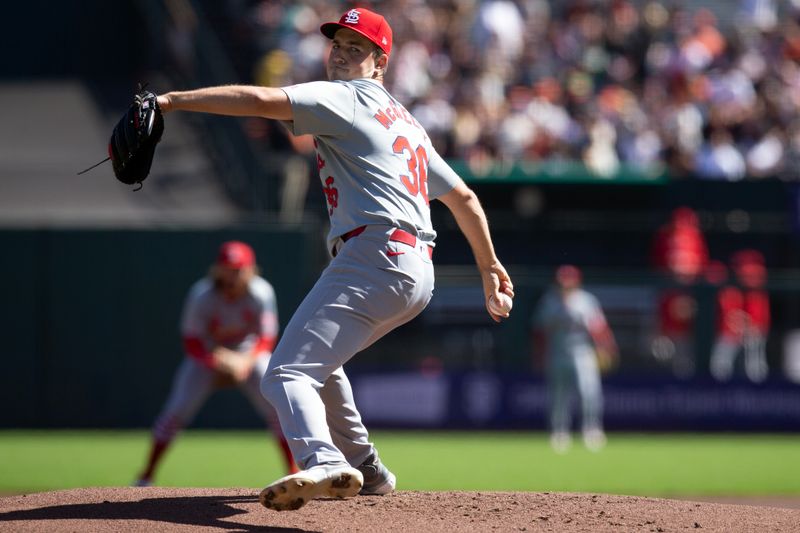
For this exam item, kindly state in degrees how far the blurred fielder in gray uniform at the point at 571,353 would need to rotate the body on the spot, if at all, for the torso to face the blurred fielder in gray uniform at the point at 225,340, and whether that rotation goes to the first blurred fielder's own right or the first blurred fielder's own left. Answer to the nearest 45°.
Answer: approximately 45° to the first blurred fielder's own right

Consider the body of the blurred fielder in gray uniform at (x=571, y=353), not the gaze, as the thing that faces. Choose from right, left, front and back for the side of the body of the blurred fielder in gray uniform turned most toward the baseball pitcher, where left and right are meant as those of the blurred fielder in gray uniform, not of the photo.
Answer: front

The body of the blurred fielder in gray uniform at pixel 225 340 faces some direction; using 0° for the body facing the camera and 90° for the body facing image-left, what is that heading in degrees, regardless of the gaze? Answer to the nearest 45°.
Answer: approximately 0°

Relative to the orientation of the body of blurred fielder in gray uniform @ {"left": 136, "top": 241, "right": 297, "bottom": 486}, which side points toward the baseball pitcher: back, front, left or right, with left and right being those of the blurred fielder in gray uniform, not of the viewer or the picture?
front

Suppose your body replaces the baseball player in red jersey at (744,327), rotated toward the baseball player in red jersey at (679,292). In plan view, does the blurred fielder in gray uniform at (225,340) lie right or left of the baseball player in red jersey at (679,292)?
left

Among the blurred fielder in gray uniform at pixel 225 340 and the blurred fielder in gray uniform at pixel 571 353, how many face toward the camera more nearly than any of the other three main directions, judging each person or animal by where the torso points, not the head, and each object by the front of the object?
2

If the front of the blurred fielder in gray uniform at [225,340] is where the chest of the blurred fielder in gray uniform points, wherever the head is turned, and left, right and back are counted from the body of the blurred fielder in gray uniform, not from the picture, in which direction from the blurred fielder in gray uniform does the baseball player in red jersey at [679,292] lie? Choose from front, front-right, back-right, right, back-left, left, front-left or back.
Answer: back-left

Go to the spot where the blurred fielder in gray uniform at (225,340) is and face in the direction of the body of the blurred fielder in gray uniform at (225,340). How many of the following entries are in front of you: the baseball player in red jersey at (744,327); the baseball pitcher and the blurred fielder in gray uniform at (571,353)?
1

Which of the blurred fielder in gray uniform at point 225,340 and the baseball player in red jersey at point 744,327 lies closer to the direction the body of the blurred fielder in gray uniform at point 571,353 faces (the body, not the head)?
the blurred fielder in gray uniform

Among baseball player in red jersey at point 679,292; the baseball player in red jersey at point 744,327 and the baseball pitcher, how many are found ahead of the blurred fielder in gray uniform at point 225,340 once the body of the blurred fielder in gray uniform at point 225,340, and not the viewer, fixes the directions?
1

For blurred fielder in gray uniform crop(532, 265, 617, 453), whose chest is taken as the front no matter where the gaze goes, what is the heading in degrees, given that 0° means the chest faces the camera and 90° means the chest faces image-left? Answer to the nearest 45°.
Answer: approximately 0°

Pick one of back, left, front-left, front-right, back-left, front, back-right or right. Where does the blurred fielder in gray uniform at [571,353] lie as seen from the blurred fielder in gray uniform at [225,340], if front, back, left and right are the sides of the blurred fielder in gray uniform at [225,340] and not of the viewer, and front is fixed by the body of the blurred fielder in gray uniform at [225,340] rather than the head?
back-left
